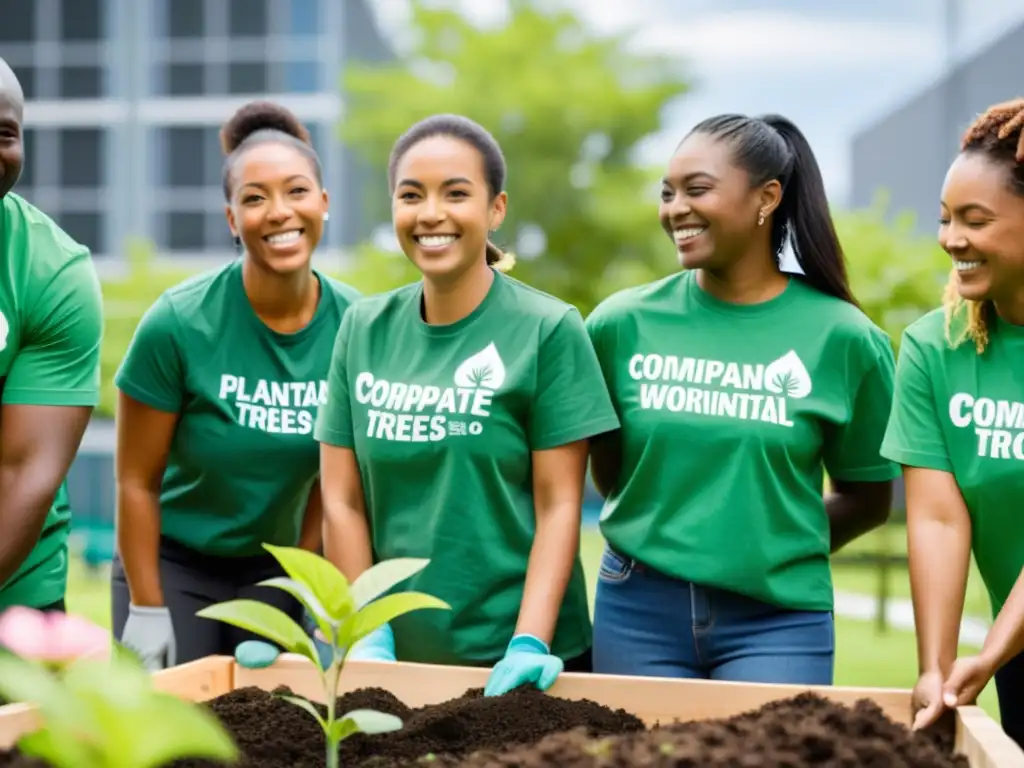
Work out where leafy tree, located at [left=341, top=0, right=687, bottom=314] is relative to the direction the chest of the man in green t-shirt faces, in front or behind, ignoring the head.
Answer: behind

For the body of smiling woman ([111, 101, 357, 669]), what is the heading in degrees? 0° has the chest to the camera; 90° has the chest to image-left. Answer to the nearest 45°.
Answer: approximately 315°

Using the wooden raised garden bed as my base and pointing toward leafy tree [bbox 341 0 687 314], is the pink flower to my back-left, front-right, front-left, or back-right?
back-left
